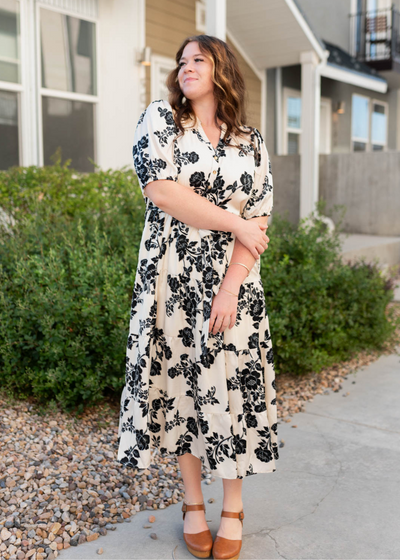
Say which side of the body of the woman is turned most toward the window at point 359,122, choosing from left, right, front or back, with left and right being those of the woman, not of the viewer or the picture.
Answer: back

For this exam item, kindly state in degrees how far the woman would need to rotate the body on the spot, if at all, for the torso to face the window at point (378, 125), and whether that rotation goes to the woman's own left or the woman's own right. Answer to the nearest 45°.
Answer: approximately 180°

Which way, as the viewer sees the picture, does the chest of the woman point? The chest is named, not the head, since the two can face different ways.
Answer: toward the camera

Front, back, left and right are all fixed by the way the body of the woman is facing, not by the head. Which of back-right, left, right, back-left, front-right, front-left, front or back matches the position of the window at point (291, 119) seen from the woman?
back

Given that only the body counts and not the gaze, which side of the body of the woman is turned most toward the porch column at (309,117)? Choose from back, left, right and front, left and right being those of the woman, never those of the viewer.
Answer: back

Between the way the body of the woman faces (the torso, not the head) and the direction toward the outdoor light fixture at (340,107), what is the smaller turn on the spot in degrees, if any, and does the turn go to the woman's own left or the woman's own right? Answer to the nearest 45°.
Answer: approximately 180°

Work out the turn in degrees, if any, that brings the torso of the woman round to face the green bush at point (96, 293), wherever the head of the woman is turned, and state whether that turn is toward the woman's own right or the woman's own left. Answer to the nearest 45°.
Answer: approximately 180°
